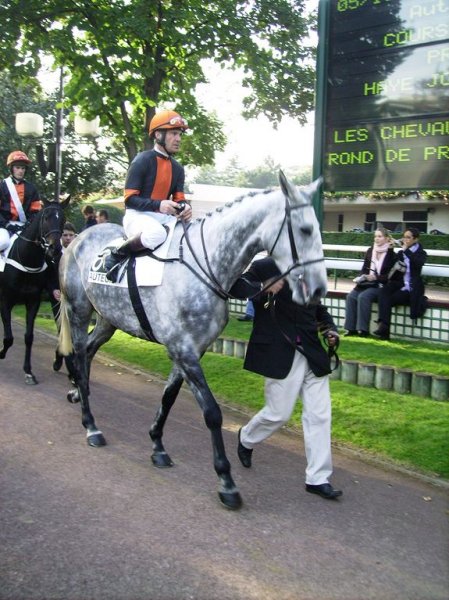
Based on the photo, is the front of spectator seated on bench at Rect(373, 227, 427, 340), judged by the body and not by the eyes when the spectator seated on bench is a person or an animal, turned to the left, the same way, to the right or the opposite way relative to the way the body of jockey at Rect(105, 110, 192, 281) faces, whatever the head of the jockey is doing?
to the right

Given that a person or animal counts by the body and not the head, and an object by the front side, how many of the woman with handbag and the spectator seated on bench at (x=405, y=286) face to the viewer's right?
0

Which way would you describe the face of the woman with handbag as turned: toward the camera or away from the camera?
toward the camera

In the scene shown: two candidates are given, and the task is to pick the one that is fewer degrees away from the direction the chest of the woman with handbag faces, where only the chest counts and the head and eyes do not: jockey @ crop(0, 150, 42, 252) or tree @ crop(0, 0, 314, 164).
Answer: the jockey

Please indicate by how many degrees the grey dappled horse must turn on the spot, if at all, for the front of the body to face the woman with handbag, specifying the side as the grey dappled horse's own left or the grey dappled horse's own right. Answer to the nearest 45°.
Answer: approximately 90° to the grey dappled horse's own left

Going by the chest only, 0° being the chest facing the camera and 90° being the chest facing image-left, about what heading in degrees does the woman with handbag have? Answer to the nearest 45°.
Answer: approximately 45°

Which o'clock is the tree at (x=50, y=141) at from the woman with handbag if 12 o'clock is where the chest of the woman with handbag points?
The tree is roughly at 3 o'clock from the woman with handbag.

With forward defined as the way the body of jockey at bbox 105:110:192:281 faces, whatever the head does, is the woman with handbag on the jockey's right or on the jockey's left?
on the jockey's left

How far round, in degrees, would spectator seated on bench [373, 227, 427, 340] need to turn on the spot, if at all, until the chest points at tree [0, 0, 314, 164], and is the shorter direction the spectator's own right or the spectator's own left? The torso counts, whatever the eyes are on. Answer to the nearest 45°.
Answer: approximately 90° to the spectator's own right

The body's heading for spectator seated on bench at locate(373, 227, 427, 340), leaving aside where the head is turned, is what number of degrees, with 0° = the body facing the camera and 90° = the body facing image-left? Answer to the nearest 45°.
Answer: approximately 45°

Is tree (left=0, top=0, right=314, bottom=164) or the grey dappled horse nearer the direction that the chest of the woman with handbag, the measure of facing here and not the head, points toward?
the grey dappled horse

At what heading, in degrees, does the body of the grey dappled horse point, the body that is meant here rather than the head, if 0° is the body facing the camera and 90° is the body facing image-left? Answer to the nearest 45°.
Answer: approximately 315°

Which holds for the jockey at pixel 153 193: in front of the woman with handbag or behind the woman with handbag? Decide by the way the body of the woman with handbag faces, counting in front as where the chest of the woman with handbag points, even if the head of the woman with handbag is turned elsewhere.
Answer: in front

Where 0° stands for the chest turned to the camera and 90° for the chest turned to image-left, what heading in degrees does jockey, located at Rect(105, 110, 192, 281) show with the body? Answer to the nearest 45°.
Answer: approximately 315°

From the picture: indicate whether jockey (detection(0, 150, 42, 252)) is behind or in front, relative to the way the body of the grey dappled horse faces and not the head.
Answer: behind

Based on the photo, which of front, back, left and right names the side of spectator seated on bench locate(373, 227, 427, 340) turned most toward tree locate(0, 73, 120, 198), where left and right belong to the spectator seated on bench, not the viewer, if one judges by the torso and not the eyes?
right
